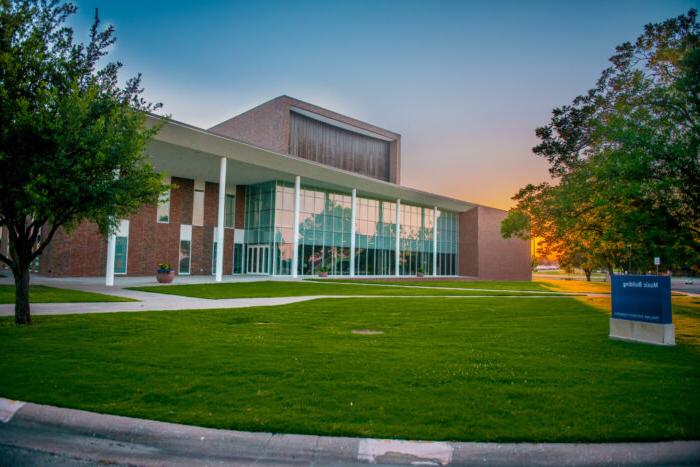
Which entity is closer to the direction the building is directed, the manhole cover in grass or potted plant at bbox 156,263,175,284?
the manhole cover in grass

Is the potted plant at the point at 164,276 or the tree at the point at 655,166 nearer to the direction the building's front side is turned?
the tree

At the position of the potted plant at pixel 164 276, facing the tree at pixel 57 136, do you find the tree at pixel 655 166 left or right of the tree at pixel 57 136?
left

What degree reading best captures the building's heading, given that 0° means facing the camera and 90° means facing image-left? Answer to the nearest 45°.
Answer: approximately 315°

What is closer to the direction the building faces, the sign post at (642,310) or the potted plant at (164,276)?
the sign post

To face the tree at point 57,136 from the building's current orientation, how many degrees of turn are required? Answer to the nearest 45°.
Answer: approximately 45° to its right

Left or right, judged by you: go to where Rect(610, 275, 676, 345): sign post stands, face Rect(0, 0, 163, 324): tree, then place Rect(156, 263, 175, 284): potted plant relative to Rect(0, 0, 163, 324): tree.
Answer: right

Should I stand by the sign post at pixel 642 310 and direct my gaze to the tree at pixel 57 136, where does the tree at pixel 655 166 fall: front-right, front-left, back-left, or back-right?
back-right
